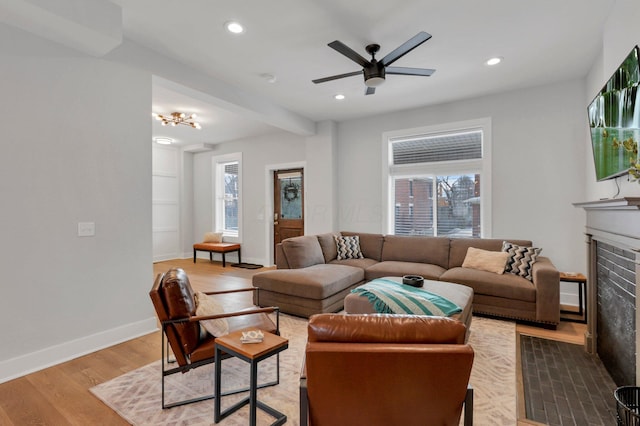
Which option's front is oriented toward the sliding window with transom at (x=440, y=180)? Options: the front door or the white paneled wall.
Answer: the white paneled wall

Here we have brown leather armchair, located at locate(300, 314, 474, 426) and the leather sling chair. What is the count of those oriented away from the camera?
1

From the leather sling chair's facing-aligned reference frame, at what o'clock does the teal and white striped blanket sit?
The teal and white striped blanket is roughly at 12 o'clock from the leather sling chair.

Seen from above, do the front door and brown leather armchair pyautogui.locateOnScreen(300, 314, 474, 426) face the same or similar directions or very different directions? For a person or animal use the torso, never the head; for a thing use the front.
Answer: very different directions

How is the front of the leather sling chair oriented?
to the viewer's right

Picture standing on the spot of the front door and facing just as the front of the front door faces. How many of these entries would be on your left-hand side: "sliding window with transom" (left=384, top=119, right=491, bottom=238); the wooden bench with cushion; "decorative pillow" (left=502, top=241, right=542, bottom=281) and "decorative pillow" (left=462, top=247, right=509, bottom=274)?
3

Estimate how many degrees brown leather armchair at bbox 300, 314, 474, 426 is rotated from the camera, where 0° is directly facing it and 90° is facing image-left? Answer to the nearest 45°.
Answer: approximately 180°

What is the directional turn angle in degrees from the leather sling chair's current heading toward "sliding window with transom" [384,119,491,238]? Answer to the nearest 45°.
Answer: approximately 45° to its left

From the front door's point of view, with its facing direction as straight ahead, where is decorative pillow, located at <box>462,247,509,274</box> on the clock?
The decorative pillow is roughly at 9 o'clock from the front door.

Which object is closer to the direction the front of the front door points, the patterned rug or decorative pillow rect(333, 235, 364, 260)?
the patterned rug

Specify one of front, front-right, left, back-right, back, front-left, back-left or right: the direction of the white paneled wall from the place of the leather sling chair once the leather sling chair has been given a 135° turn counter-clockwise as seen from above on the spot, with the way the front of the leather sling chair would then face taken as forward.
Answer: front-right
